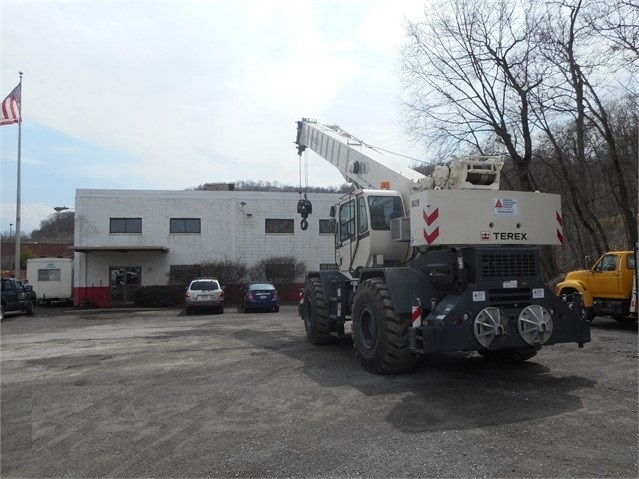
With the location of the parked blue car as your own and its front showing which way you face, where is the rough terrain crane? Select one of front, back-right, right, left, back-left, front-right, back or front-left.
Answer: back

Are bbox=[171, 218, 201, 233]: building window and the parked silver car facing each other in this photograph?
yes

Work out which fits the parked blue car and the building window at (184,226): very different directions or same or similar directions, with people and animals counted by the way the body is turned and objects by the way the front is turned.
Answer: very different directions

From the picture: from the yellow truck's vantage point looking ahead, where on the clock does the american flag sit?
The american flag is roughly at 12 o'clock from the yellow truck.

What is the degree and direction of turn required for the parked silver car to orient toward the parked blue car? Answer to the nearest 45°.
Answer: approximately 90° to its right

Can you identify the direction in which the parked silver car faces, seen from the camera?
facing away from the viewer

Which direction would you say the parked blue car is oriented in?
away from the camera

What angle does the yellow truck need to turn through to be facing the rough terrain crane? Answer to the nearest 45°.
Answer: approximately 90° to its left

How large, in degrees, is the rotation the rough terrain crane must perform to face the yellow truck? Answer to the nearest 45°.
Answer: approximately 90° to its right

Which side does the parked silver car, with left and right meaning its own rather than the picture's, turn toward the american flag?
left

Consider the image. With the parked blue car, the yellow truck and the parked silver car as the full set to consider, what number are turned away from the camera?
2

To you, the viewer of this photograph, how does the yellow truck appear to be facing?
facing to the left of the viewer

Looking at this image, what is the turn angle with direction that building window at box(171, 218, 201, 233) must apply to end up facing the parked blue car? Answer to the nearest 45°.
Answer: approximately 45° to its left
